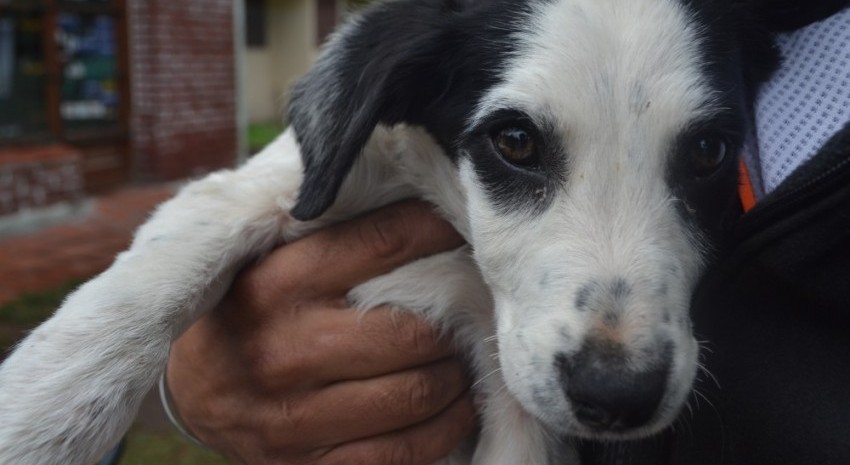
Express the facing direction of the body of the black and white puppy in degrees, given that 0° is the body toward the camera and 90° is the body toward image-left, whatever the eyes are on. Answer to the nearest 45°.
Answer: approximately 0°
